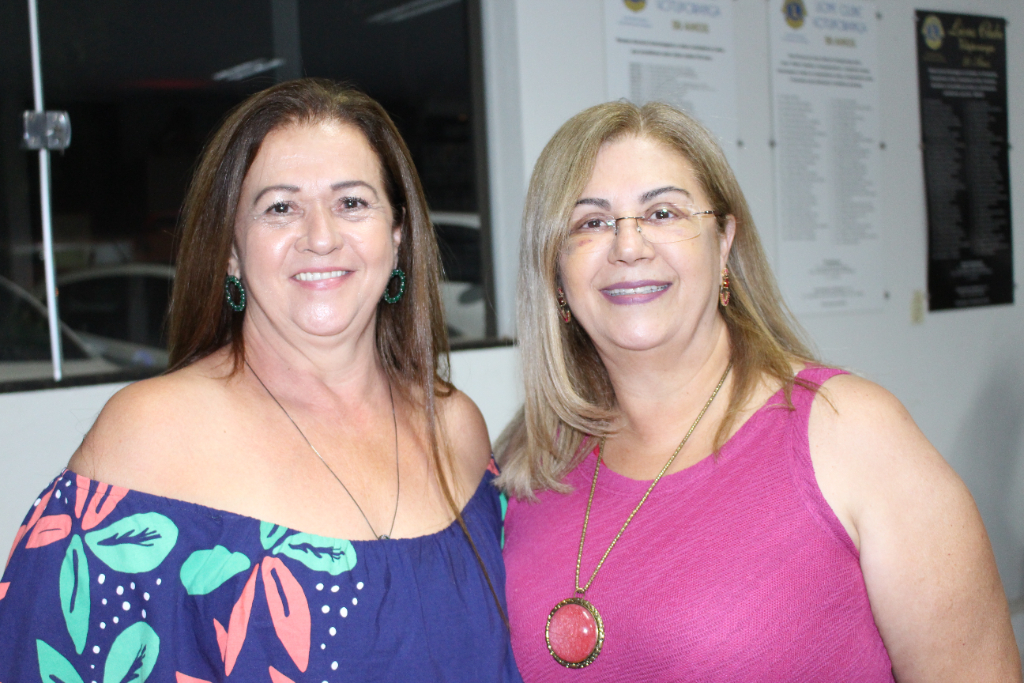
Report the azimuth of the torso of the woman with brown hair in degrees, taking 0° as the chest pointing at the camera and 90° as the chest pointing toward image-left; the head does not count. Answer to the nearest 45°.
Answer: approximately 315°

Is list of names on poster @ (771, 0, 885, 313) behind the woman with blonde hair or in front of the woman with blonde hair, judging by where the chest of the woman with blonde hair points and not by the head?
behind

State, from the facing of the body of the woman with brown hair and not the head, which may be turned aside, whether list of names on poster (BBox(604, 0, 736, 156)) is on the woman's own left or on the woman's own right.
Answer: on the woman's own left

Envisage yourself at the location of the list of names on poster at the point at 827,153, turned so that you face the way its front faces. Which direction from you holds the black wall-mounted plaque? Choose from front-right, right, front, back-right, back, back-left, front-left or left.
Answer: back-left

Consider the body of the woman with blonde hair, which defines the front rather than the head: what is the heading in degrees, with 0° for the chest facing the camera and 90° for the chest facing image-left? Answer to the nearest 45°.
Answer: approximately 45°

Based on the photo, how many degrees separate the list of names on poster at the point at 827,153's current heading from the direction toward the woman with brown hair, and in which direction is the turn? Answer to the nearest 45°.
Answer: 0° — it already faces them

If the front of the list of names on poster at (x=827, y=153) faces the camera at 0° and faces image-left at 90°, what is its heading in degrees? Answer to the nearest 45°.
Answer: approximately 0°

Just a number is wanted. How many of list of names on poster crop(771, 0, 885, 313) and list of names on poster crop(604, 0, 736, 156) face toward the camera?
2

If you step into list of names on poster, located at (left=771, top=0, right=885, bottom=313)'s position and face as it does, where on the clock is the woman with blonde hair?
The woman with blonde hair is roughly at 12 o'clock from the list of names on poster.
